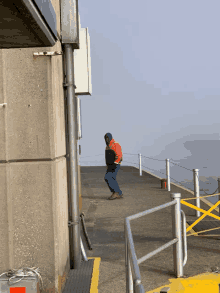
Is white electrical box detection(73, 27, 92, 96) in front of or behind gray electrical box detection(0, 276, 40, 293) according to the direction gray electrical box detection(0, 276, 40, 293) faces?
behind

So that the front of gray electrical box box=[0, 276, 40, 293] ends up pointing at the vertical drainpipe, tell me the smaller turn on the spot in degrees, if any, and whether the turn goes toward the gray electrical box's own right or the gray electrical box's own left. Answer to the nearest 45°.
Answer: approximately 135° to the gray electrical box's own left

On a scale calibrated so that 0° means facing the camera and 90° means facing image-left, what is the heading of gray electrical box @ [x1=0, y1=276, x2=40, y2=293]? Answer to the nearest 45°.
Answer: approximately 0°

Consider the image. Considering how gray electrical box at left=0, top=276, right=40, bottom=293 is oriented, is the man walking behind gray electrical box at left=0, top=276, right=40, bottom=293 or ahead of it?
behind
